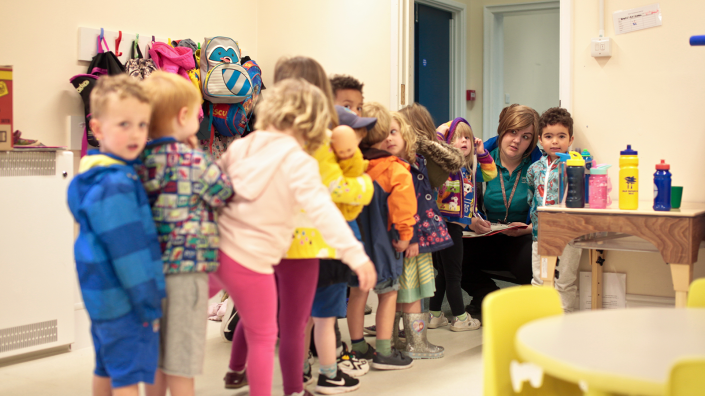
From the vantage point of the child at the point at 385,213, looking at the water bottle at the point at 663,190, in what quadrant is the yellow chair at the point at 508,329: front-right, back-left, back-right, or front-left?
front-right

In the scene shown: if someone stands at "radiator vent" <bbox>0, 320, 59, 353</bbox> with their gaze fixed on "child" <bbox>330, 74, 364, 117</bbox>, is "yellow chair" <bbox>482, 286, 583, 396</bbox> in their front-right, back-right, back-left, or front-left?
front-right

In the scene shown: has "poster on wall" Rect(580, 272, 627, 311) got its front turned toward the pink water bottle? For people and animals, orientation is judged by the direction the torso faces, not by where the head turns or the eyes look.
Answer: yes

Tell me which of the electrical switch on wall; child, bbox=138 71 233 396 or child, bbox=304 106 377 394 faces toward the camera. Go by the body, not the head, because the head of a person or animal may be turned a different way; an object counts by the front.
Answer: the electrical switch on wall

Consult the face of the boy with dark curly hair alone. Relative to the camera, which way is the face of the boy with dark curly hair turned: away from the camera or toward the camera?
toward the camera

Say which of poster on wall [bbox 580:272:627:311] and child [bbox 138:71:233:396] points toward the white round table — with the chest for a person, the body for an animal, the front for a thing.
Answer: the poster on wall

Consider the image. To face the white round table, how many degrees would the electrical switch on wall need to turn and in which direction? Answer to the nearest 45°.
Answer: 0° — it already faces it

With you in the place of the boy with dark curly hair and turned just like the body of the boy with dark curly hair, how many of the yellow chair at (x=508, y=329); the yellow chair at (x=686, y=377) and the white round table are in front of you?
3

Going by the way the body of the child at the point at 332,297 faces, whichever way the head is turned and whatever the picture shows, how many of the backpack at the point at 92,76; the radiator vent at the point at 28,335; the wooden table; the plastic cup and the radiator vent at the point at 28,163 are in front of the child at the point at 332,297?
2

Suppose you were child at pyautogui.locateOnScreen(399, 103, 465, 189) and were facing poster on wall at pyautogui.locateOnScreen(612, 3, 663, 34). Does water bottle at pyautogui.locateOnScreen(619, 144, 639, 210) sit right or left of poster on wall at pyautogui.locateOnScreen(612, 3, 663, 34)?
right

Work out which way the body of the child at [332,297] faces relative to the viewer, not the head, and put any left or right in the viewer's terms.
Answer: facing to the right of the viewer

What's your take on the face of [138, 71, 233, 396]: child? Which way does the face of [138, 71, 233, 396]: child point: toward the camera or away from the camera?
away from the camera

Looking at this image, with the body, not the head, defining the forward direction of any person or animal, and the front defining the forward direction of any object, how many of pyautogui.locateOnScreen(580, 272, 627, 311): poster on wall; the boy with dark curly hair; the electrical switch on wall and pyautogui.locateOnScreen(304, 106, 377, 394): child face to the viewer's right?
1

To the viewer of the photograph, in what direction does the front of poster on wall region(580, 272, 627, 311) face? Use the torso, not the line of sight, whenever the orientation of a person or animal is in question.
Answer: facing the viewer

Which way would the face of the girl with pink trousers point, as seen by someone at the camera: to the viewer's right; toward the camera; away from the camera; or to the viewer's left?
away from the camera

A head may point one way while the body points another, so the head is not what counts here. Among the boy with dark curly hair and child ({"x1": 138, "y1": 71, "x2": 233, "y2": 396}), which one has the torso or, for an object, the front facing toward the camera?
the boy with dark curly hair
